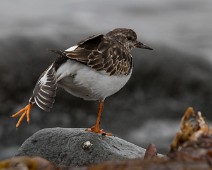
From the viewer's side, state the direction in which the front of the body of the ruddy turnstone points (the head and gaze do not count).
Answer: to the viewer's right
